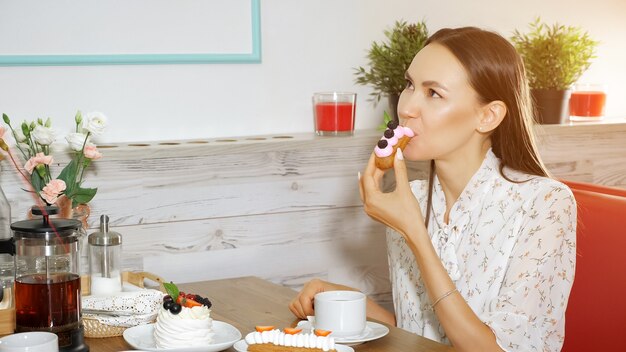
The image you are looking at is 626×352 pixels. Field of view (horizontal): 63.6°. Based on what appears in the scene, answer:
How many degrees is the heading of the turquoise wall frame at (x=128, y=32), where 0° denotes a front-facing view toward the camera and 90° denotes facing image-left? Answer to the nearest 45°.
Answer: approximately 0°

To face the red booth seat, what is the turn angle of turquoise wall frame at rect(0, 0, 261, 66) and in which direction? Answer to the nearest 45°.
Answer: approximately 45° to its left

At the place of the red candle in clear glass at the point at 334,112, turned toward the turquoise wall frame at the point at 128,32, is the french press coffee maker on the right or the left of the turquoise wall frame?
left

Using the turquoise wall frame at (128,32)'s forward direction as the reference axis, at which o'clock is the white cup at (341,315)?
The white cup is roughly at 11 o'clock from the turquoise wall frame.

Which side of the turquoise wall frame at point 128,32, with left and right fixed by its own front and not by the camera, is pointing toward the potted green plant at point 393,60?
left

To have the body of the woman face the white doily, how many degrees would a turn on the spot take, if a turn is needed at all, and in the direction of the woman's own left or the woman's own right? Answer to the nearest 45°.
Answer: approximately 45° to the woman's own right

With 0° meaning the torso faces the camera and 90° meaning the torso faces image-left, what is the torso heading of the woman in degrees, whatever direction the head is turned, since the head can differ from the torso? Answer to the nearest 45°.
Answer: approximately 45°

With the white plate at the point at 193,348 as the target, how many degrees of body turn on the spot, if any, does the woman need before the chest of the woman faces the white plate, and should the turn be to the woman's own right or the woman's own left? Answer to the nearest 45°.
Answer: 0° — they already face it
